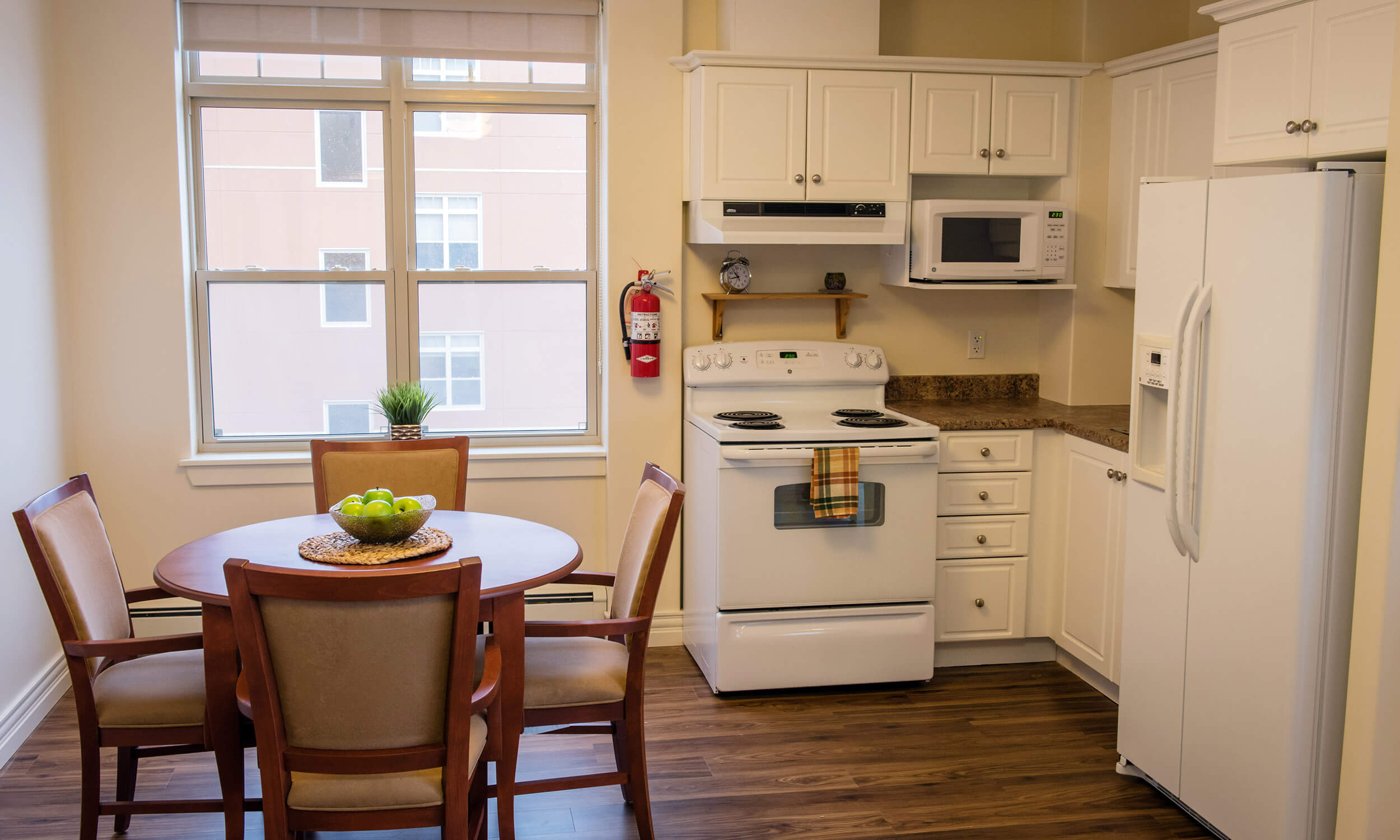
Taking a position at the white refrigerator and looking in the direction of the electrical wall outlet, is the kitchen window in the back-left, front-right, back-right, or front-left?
front-left

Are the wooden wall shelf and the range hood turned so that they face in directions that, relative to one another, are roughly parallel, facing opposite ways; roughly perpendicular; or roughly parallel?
roughly parallel

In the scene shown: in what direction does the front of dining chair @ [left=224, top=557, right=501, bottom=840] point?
away from the camera

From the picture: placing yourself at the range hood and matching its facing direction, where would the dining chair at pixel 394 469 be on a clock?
The dining chair is roughly at 2 o'clock from the range hood.

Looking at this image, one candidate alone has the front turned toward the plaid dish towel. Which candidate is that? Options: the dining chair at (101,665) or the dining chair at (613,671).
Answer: the dining chair at (101,665)

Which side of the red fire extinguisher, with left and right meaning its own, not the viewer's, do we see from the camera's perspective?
front

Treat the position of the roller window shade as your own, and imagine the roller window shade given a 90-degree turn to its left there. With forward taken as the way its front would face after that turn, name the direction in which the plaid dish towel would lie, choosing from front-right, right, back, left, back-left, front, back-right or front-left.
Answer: front-right

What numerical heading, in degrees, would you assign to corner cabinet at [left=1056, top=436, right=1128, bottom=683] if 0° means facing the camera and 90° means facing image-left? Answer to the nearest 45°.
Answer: approximately 45°

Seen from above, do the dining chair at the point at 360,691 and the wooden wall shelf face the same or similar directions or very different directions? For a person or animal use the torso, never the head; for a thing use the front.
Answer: very different directions

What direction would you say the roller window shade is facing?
toward the camera

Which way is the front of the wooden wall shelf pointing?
toward the camera

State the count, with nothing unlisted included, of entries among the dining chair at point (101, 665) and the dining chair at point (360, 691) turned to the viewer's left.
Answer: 0

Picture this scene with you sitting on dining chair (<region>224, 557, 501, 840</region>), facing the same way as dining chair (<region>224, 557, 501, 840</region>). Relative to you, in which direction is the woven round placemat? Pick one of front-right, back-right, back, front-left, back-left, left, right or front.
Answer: front

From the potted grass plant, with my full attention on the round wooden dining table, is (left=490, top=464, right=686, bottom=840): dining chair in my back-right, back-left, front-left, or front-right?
front-left

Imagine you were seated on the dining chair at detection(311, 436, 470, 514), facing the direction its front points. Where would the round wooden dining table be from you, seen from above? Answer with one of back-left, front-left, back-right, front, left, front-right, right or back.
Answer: front

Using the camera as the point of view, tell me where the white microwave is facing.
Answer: facing the viewer

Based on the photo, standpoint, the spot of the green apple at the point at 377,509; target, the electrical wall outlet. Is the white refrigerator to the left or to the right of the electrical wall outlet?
right

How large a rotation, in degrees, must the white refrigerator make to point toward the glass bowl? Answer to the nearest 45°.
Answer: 0° — it already faces it

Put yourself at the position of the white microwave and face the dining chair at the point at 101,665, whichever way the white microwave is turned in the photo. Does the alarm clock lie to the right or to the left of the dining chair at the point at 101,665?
right
